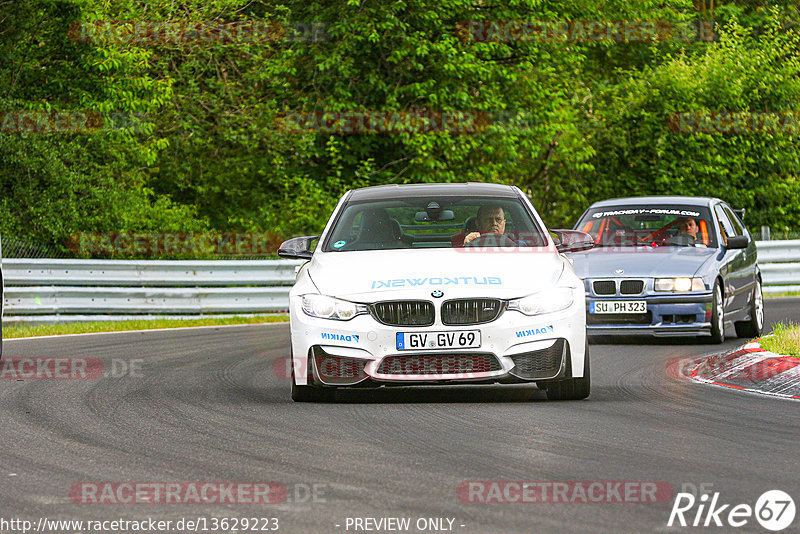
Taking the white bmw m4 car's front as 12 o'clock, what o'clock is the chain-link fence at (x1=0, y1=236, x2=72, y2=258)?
The chain-link fence is roughly at 5 o'clock from the white bmw m4 car.

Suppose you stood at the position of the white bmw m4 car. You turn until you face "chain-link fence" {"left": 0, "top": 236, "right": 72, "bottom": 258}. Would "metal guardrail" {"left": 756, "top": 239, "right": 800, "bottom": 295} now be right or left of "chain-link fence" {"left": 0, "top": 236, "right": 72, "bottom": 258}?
right

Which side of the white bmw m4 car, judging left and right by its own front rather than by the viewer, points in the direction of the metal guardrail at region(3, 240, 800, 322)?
back

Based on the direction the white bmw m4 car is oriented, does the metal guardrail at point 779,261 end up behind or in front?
behind

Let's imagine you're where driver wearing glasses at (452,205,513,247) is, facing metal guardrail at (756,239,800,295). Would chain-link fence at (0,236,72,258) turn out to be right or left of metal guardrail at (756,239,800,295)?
left

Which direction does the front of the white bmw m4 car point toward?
toward the camera

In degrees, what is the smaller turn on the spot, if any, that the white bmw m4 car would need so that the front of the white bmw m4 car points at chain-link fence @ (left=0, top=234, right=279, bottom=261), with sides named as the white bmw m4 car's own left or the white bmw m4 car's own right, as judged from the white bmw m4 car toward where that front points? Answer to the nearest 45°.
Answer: approximately 135° to the white bmw m4 car's own right
